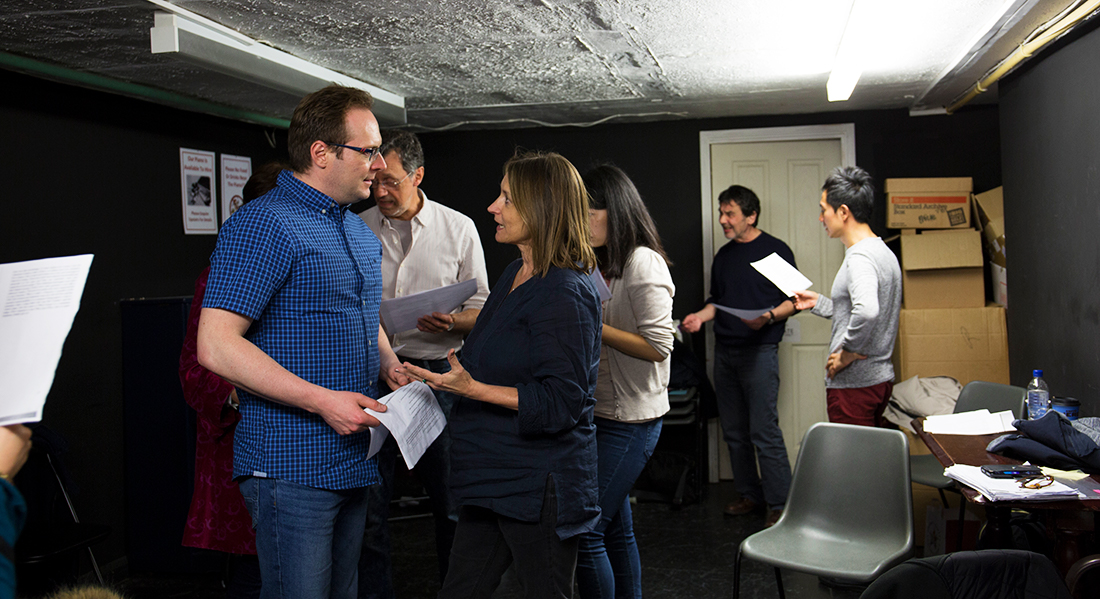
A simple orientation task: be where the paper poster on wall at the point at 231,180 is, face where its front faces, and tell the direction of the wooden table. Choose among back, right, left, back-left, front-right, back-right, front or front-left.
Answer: front

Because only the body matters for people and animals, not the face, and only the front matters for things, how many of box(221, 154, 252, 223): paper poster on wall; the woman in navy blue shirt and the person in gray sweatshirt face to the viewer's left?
2

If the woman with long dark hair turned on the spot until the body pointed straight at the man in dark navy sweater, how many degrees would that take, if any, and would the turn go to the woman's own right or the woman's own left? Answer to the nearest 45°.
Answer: approximately 90° to the woman's own right

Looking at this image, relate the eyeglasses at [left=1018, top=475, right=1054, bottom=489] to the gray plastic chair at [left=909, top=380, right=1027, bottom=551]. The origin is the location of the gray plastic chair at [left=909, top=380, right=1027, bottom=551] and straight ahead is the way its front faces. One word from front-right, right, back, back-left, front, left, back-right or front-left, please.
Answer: front-left

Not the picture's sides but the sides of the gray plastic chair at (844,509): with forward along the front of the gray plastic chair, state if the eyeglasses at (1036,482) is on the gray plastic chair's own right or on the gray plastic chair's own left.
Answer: on the gray plastic chair's own left

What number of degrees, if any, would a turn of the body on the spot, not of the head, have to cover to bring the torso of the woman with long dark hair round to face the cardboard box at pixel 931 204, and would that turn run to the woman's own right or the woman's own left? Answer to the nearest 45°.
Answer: approximately 135° to the woman's own right

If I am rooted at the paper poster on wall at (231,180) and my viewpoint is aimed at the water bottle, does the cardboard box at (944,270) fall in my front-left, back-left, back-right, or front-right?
front-left

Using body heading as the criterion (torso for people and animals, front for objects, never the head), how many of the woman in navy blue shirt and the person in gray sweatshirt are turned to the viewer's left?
2

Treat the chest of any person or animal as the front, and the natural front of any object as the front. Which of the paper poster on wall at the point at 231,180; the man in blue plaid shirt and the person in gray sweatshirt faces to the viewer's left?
the person in gray sweatshirt

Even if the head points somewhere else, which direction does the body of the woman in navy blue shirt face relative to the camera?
to the viewer's left

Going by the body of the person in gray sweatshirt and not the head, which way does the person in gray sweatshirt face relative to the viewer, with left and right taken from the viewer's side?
facing to the left of the viewer

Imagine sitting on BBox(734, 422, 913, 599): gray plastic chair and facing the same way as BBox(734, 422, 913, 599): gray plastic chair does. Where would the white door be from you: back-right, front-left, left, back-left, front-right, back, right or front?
back-right

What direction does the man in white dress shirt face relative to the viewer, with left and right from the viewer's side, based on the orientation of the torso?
facing the viewer and to the left of the viewer
